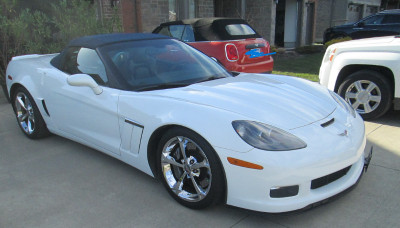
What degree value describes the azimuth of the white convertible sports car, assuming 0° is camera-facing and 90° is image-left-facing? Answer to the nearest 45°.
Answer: approximately 315°

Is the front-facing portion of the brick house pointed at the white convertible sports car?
yes

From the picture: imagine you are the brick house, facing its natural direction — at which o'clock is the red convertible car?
The red convertible car is roughly at 12 o'clock from the brick house.

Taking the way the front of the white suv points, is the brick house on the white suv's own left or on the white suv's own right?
on the white suv's own right

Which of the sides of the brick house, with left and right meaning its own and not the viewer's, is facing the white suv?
front

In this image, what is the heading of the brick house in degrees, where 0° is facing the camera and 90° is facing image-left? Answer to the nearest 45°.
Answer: approximately 0°

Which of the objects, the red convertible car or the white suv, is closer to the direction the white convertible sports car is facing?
the white suv

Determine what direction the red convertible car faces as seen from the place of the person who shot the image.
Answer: facing away from the viewer and to the left of the viewer

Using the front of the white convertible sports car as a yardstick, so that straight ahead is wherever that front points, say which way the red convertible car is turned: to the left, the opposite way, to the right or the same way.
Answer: the opposite way

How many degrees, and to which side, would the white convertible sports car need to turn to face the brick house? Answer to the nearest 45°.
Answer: approximately 135° to its left

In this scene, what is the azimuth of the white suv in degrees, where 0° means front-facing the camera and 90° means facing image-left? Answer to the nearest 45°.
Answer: approximately 90°
